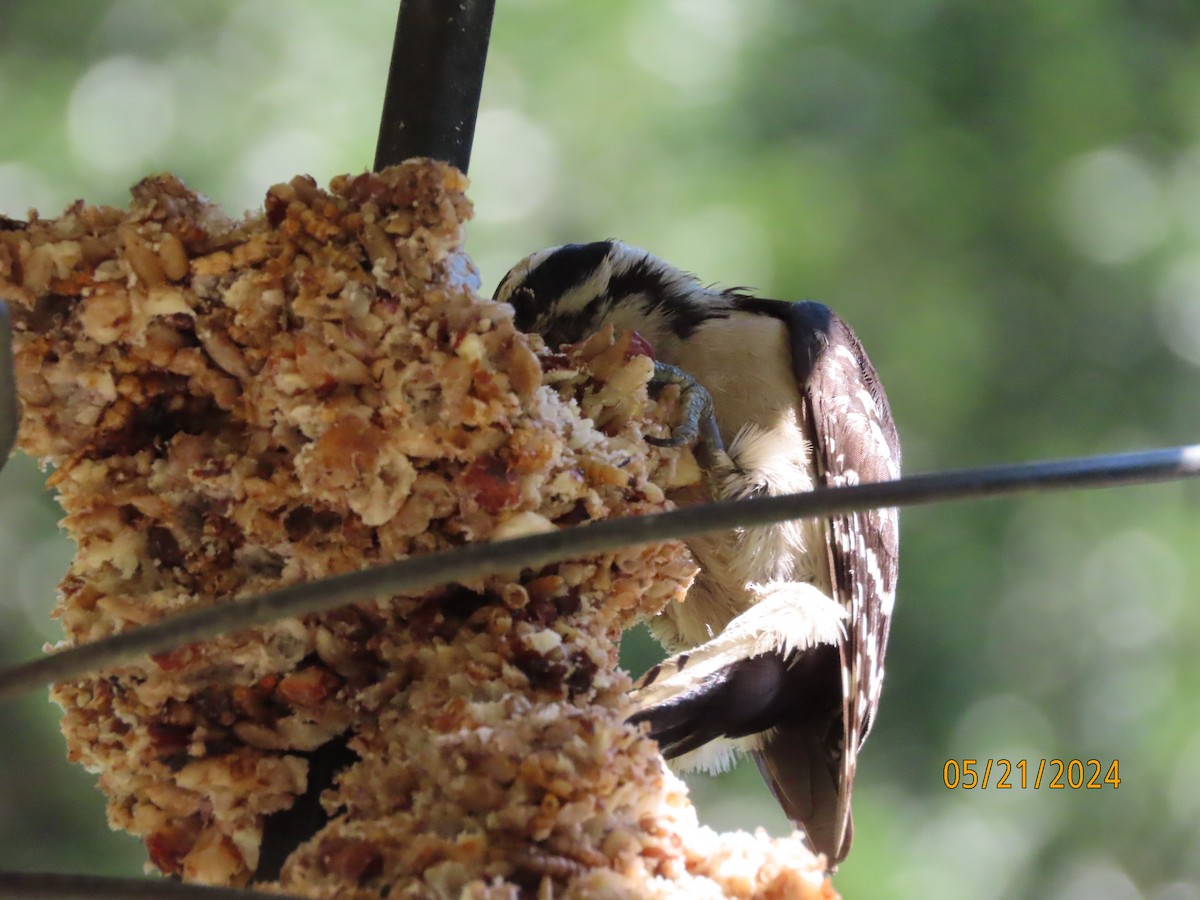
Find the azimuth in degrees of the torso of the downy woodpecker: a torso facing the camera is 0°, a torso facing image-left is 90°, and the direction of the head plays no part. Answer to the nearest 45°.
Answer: approximately 90°

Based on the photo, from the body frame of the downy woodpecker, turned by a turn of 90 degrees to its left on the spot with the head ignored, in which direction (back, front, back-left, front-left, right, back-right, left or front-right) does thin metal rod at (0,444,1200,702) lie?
front
